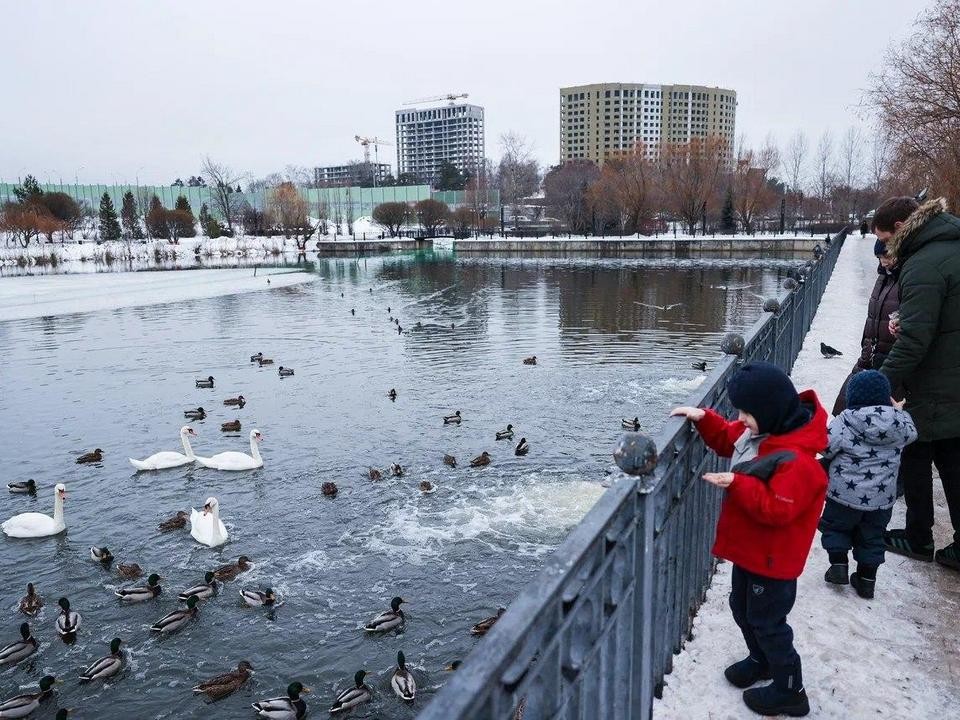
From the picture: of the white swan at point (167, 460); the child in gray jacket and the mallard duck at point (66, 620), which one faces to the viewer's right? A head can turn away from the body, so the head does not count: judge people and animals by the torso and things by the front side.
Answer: the white swan

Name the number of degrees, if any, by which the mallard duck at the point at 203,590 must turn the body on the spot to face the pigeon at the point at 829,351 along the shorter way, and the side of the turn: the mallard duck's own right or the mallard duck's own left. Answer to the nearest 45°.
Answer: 0° — it already faces it

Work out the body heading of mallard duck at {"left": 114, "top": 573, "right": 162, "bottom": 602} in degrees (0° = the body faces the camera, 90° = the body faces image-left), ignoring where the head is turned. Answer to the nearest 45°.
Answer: approximately 270°

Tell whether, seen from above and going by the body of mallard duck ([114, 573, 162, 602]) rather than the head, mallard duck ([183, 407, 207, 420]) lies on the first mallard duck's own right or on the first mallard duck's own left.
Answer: on the first mallard duck's own left

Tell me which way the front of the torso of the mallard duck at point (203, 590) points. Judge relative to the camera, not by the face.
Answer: to the viewer's right

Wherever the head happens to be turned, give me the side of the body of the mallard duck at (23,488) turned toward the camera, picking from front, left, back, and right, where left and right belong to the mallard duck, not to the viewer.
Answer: right

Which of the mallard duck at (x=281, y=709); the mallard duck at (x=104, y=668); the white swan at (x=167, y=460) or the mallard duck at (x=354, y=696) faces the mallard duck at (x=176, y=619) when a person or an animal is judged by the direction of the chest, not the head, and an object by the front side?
the mallard duck at (x=104, y=668)

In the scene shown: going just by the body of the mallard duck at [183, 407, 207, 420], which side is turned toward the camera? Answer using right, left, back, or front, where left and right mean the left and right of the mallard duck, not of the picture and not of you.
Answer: right

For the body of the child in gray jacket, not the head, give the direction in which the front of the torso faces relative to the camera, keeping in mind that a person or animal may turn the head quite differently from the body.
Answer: away from the camera

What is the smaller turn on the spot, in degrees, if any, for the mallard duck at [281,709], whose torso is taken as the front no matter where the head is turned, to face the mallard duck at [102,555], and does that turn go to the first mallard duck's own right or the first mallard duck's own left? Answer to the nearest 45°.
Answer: approximately 135° to the first mallard duck's own left

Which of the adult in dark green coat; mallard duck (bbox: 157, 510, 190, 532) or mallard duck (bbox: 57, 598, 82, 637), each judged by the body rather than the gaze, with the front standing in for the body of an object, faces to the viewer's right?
mallard duck (bbox: 157, 510, 190, 532)
